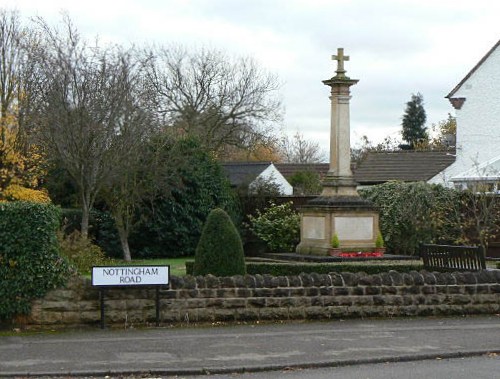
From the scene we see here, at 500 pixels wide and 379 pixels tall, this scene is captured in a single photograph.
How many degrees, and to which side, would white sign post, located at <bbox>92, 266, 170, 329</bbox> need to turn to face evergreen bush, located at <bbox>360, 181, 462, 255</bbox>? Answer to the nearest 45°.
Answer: approximately 135° to its left

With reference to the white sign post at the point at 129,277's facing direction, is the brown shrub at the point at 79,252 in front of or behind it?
behind

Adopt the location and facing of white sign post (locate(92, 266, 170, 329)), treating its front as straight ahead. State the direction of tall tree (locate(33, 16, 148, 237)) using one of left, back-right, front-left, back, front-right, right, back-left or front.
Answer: back

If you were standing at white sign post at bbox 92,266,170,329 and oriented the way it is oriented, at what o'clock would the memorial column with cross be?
The memorial column with cross is roughly at 7 o'clock from the white sign post.

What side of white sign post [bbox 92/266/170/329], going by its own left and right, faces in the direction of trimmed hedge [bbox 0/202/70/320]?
right

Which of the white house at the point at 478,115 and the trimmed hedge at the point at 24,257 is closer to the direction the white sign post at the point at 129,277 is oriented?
the trimmed hedge

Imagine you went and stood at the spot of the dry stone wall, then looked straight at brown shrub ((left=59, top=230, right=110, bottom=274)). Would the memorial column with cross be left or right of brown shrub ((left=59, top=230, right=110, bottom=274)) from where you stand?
right

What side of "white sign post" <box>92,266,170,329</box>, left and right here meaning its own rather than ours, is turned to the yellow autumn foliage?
back

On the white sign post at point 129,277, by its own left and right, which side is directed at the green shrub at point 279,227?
back

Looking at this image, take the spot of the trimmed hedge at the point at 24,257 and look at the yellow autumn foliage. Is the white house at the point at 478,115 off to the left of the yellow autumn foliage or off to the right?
right

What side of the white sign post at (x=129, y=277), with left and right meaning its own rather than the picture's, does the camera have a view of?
front

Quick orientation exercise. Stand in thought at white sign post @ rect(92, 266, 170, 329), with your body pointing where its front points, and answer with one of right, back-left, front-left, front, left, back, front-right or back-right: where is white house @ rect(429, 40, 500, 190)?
back-left
